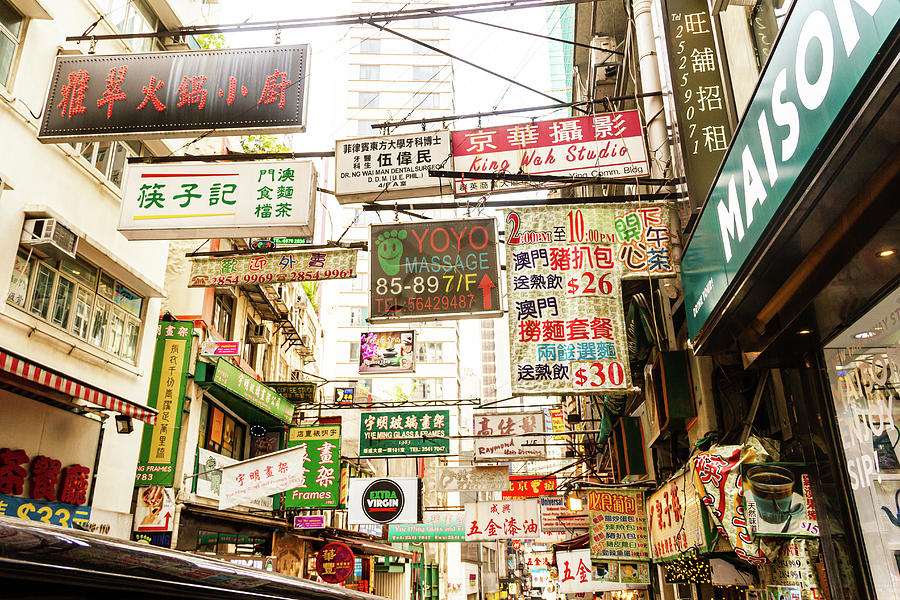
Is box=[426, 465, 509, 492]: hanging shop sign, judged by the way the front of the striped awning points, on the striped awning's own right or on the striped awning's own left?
on the striped awning's own left

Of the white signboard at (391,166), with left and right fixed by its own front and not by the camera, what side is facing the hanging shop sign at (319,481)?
back

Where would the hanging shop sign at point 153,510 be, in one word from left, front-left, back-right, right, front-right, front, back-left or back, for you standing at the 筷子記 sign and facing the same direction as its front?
back

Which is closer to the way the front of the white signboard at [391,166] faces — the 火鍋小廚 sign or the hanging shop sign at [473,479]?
the 火鍋小廚 sign

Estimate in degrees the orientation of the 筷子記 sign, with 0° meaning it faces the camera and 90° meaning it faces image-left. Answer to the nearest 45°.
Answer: approximately 0°

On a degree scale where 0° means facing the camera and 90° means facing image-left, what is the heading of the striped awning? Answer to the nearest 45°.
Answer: approximately 315°

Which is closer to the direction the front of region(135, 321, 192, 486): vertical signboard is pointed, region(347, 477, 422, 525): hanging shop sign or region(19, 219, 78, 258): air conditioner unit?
the air conditioner unit

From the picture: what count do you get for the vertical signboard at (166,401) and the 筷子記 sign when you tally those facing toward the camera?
2

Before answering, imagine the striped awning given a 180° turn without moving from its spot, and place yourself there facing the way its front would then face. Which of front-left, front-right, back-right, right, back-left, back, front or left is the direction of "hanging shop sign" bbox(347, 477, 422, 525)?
right

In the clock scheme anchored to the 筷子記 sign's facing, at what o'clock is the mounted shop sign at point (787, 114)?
The mounted shop sign is roughly at 11 o'clock from the 筷子記 sign.
